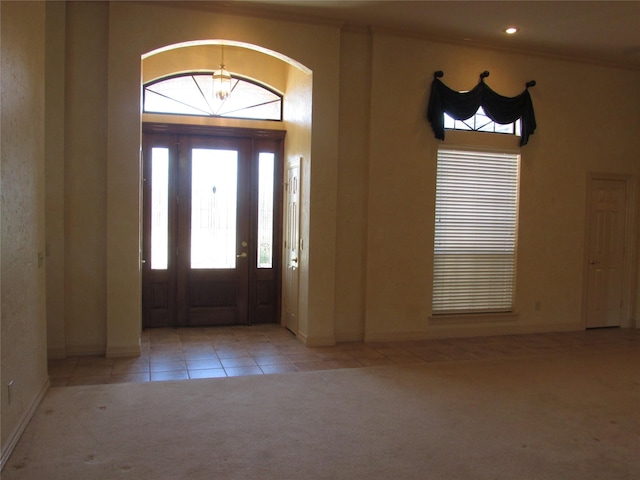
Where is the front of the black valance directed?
toward the camera

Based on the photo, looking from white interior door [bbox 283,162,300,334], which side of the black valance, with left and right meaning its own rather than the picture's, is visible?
right

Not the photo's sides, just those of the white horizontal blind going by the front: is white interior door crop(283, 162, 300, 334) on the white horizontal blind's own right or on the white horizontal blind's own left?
on the white horizontal blind's own right

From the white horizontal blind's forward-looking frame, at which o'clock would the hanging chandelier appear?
The hanging chandelier is roughly at 2 o'clock from the white horizontal blind.

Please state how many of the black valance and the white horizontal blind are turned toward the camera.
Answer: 2

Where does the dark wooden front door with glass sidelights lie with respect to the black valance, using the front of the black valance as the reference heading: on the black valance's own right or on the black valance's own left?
on the black valance's own right

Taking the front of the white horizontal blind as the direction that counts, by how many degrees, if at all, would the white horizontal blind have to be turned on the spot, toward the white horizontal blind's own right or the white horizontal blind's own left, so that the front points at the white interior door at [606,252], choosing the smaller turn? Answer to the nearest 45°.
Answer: approximately 135° to the white horizontal blind's own left

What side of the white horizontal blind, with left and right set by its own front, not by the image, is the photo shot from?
front

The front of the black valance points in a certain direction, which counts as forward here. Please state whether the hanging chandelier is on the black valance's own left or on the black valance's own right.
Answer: on the black valance's own right
